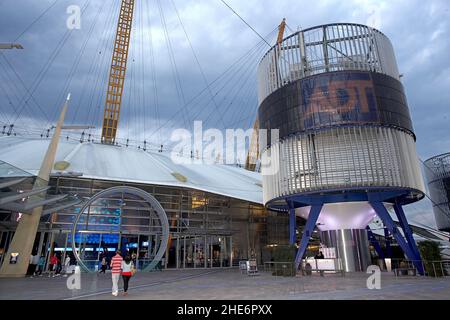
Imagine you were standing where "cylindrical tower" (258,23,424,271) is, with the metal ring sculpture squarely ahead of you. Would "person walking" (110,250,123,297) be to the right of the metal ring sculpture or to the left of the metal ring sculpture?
left

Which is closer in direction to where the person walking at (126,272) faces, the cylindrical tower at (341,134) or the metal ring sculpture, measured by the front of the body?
the metal ring sculpture

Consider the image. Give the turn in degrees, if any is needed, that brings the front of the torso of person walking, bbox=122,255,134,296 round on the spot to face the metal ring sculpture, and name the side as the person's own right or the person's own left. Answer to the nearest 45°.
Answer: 0° — they already face it

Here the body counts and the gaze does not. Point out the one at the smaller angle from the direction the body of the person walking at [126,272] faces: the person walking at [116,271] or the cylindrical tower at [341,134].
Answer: the cylindrical tower

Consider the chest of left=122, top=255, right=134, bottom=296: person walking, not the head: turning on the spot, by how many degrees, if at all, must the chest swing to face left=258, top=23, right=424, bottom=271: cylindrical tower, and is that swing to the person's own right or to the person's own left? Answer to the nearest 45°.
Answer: approximately 90° to the person's own right

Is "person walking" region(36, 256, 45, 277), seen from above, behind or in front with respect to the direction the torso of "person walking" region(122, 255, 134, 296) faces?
in front

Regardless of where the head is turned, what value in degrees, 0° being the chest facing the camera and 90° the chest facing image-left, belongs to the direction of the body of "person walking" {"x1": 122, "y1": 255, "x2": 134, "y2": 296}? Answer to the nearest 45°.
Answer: approximately 180°

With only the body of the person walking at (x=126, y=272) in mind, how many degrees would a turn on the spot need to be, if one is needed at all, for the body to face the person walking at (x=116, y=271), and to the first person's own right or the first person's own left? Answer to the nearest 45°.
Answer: approximately 135° to the first person's own left
